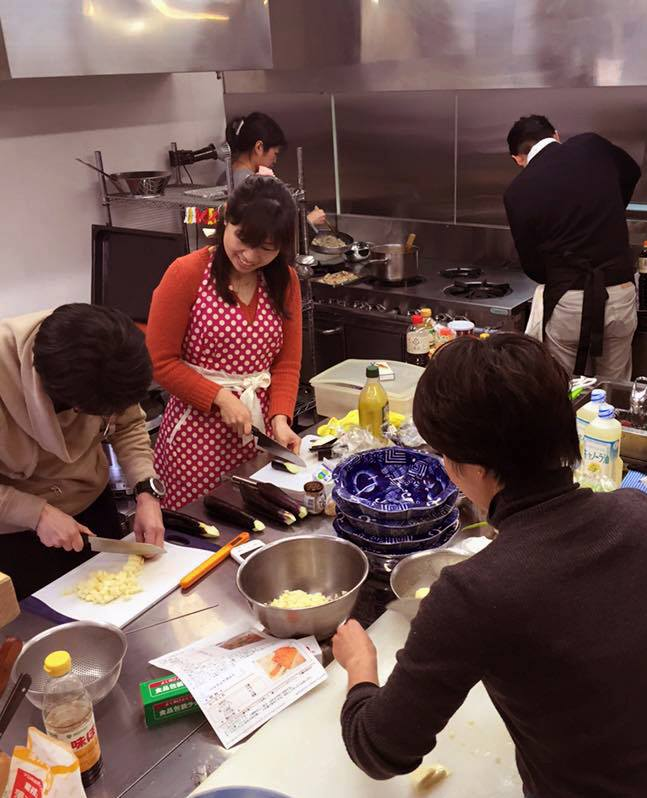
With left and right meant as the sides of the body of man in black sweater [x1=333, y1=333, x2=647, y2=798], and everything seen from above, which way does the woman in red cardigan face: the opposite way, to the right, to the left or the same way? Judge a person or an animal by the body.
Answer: the opposite way

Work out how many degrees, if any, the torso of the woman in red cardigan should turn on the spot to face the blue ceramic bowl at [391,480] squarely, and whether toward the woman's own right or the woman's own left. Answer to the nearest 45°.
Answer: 0° — they already face it

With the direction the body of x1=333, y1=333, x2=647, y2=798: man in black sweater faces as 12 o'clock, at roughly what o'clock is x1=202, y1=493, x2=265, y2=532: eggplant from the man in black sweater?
The eggplant is roughly at 12 o'clock from the man in black sweater.

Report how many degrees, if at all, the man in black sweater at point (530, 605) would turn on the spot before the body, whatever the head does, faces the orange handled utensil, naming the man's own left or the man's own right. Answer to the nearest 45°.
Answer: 0° — they already face it

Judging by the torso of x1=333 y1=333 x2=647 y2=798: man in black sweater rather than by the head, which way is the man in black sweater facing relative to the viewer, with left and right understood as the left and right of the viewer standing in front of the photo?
facing away from the viewer and to the left of the viewer

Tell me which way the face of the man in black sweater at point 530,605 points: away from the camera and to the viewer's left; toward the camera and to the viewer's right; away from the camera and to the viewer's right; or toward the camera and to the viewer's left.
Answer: away from the camera and to the viewer's left

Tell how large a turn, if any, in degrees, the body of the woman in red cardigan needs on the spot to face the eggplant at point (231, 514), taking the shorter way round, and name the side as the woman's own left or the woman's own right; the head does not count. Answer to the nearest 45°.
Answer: approximately 45° to the woman's own right

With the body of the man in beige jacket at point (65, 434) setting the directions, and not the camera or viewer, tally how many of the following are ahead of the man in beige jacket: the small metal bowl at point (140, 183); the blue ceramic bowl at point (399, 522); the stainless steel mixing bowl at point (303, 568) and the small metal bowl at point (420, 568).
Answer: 3

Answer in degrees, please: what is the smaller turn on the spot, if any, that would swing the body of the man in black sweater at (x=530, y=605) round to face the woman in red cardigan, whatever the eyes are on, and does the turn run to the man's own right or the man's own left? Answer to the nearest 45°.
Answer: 0° — they already face them

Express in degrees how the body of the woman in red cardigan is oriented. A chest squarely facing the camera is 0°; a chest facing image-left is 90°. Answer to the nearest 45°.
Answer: approximately 315°
